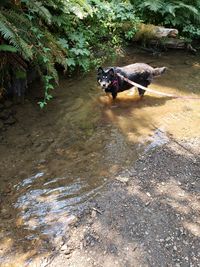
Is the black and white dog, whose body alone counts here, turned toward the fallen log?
no

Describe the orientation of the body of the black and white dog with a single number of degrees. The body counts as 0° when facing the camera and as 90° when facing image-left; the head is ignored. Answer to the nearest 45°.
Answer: approximately 45°
